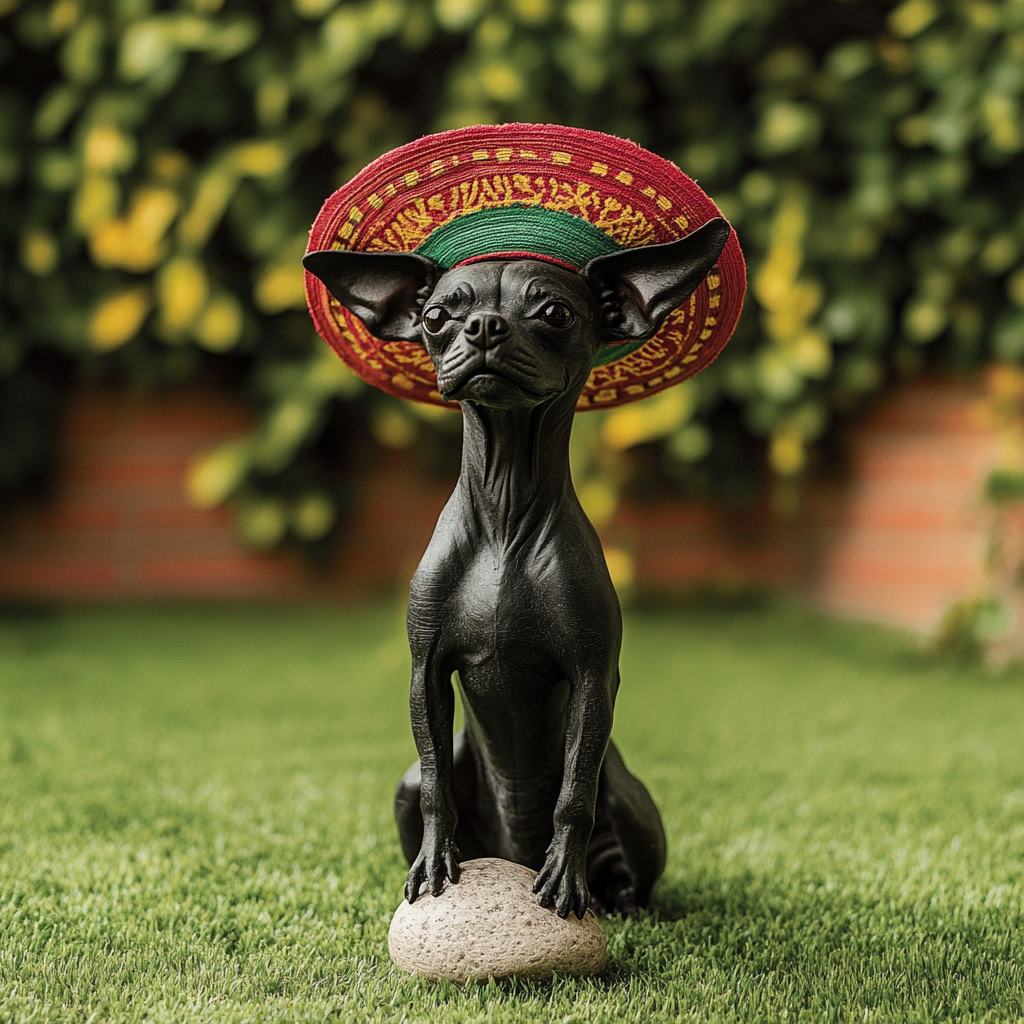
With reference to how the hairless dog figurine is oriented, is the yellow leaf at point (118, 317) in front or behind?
behind

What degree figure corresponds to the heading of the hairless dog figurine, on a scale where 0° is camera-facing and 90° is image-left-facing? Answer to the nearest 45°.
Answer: approximately 0°

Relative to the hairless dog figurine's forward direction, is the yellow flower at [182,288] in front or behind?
behind

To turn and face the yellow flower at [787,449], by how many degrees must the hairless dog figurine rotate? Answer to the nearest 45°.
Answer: approximately 180°

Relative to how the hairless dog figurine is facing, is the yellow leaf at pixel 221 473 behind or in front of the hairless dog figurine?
behind
